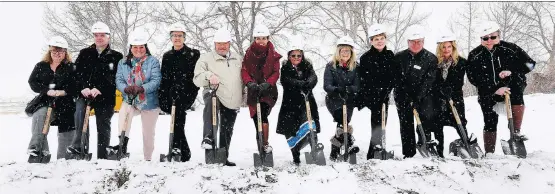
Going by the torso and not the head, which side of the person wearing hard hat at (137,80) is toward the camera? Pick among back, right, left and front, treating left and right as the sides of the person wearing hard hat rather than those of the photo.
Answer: front

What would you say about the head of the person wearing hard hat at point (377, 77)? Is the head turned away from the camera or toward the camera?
toward the camera

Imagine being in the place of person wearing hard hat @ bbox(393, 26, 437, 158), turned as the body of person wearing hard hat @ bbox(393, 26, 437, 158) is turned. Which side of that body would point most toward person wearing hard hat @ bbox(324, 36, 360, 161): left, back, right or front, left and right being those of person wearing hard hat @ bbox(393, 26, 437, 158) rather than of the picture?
right

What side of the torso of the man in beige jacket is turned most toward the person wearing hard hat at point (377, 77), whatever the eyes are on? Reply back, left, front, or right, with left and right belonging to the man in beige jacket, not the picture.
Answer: left

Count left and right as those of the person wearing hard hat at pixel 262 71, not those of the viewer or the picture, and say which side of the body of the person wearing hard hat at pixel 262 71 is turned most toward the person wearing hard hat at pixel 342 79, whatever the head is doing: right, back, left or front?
left

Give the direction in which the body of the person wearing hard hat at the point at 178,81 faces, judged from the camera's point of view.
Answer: toward the camera

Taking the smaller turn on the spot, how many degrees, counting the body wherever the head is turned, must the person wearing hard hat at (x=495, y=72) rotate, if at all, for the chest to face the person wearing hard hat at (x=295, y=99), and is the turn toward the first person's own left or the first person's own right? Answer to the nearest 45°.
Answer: approximately 45° to the first person's own right

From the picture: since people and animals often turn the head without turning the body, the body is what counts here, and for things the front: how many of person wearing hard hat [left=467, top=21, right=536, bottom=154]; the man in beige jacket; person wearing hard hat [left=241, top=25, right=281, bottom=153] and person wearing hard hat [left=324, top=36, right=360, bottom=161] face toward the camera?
4

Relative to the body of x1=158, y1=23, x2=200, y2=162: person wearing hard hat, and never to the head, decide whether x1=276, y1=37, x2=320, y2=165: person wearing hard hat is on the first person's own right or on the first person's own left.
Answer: on the first person's own left

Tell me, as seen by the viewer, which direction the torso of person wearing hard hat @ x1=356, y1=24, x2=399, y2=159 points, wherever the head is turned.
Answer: toward the camera

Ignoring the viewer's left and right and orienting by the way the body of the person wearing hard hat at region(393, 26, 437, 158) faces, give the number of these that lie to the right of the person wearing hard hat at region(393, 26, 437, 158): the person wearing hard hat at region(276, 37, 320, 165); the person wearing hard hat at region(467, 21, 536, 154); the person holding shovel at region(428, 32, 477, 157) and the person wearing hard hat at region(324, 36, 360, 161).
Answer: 2

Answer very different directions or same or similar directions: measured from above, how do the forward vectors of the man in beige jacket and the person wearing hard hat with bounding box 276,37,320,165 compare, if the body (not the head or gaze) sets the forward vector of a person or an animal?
same or similar directions

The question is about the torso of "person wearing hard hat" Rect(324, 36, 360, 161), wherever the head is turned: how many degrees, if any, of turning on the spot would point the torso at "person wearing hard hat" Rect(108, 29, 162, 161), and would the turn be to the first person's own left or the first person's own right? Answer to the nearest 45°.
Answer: approximately 90° to the first person's own right

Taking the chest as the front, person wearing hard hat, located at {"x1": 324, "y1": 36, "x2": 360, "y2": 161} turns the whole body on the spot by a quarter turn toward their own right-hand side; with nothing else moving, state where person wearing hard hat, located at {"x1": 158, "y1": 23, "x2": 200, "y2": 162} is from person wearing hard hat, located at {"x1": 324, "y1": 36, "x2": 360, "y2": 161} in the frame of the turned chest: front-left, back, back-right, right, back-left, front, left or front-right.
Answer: front

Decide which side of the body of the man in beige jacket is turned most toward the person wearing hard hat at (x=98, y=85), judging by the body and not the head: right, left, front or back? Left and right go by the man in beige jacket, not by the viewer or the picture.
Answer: right

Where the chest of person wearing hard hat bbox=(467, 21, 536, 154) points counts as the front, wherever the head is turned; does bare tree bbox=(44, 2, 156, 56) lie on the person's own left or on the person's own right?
on the person's own right

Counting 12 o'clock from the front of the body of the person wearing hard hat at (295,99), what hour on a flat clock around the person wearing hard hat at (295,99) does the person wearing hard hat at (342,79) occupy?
the person wearing hard hat at (342,79) is roughly at 9 o'clock from the person wearing hard hat at (295,99).
